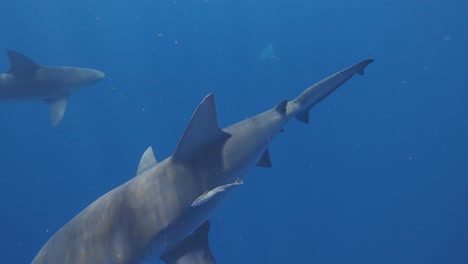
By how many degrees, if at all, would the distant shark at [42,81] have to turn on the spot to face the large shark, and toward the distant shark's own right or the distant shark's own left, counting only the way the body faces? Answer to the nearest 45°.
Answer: approximately 90° to the distant shark's own right

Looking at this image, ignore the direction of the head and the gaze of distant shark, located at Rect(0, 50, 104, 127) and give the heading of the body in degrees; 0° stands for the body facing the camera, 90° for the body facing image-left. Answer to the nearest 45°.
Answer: approximately 270°
